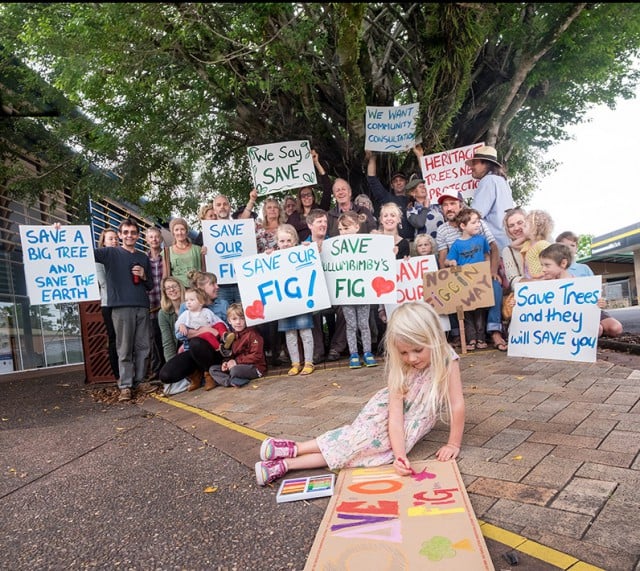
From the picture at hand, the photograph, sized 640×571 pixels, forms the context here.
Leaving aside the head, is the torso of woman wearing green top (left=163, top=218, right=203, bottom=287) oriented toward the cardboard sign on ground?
yes

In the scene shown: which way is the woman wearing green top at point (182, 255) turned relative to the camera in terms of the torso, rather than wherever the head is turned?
toward the camera

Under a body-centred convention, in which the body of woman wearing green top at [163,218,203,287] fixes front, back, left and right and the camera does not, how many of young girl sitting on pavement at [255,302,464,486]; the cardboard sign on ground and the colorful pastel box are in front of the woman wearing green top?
3

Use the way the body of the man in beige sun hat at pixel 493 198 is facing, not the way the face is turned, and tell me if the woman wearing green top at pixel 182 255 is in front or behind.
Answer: in front

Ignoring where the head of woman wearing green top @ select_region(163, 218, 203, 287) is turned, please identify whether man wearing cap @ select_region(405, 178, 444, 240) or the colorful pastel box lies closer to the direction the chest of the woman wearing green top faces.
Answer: the colorful pastel box

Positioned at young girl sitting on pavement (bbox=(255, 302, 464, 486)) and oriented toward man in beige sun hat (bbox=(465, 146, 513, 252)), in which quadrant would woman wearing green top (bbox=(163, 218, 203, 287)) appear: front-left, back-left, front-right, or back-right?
front-left

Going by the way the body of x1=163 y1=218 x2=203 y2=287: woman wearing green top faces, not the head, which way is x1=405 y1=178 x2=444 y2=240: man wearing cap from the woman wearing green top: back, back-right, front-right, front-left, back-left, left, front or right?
left

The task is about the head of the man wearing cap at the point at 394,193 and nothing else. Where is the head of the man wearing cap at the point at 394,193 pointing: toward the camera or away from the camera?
toward the camera

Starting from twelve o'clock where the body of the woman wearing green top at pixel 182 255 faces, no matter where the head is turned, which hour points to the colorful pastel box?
The colorful pastel box is roughly at 12 o'clock from the woman wearing green top.

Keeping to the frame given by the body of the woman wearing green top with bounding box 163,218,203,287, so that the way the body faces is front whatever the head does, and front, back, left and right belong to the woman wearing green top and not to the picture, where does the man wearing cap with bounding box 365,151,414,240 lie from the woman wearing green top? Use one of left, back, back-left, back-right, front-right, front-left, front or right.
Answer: left

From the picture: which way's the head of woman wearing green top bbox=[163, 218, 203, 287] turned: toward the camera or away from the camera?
toward the camera
